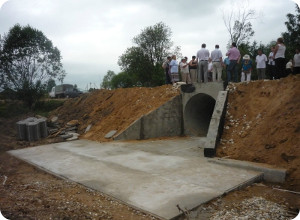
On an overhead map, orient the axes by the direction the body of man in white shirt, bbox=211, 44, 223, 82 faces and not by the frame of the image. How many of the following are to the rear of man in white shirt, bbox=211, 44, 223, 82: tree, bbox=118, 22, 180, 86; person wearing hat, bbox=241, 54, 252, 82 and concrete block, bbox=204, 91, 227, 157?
1

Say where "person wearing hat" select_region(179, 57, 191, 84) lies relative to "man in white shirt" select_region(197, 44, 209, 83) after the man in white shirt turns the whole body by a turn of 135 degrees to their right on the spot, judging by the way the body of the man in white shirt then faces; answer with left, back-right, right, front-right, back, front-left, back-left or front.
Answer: back
